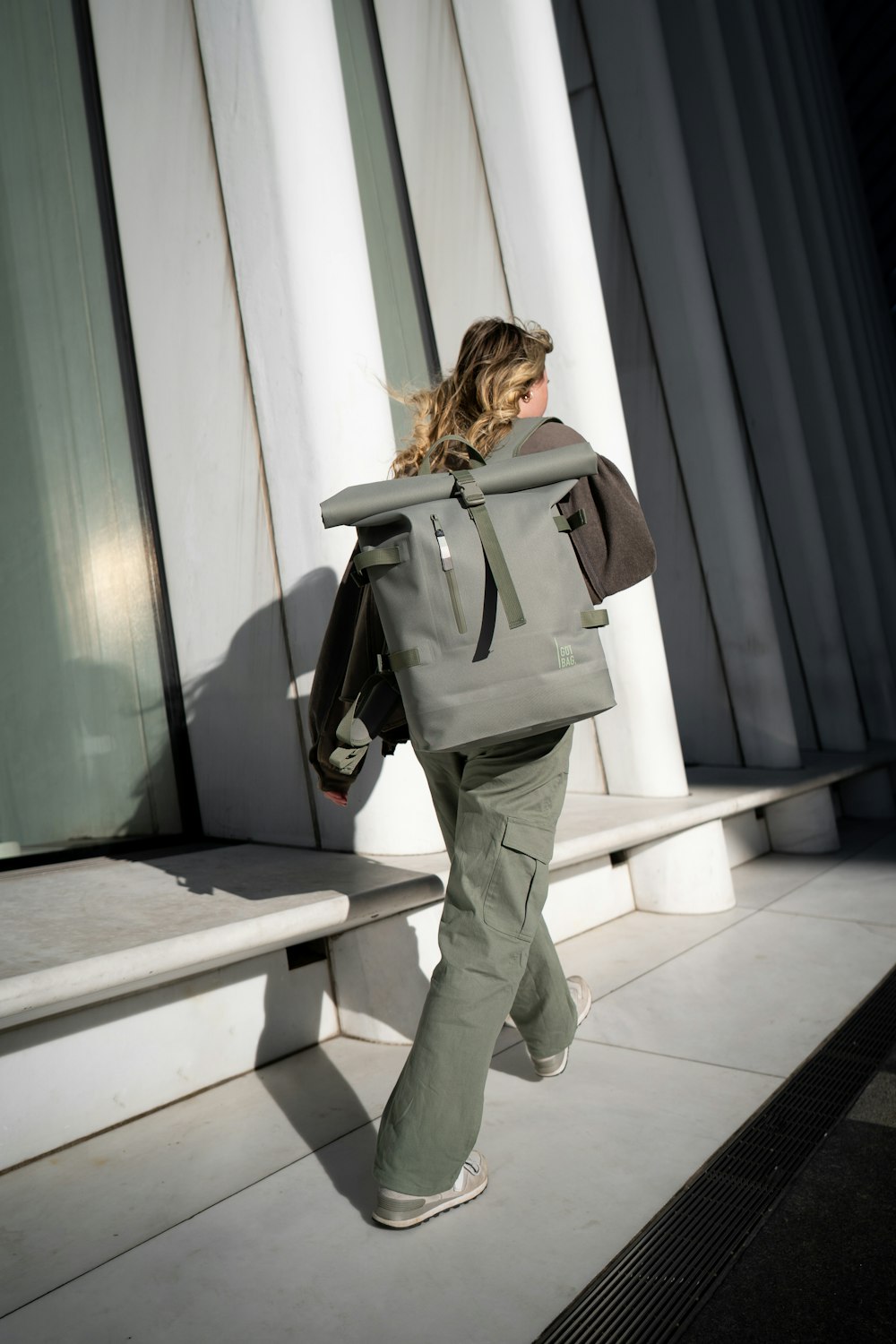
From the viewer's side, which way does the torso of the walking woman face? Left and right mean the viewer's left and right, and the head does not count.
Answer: facing away from the viewer and to the right of the viewer

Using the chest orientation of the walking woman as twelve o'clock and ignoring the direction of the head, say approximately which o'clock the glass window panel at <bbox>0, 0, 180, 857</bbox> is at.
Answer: The glass window panel is roughly at 9 o'clock from the walking woman.
